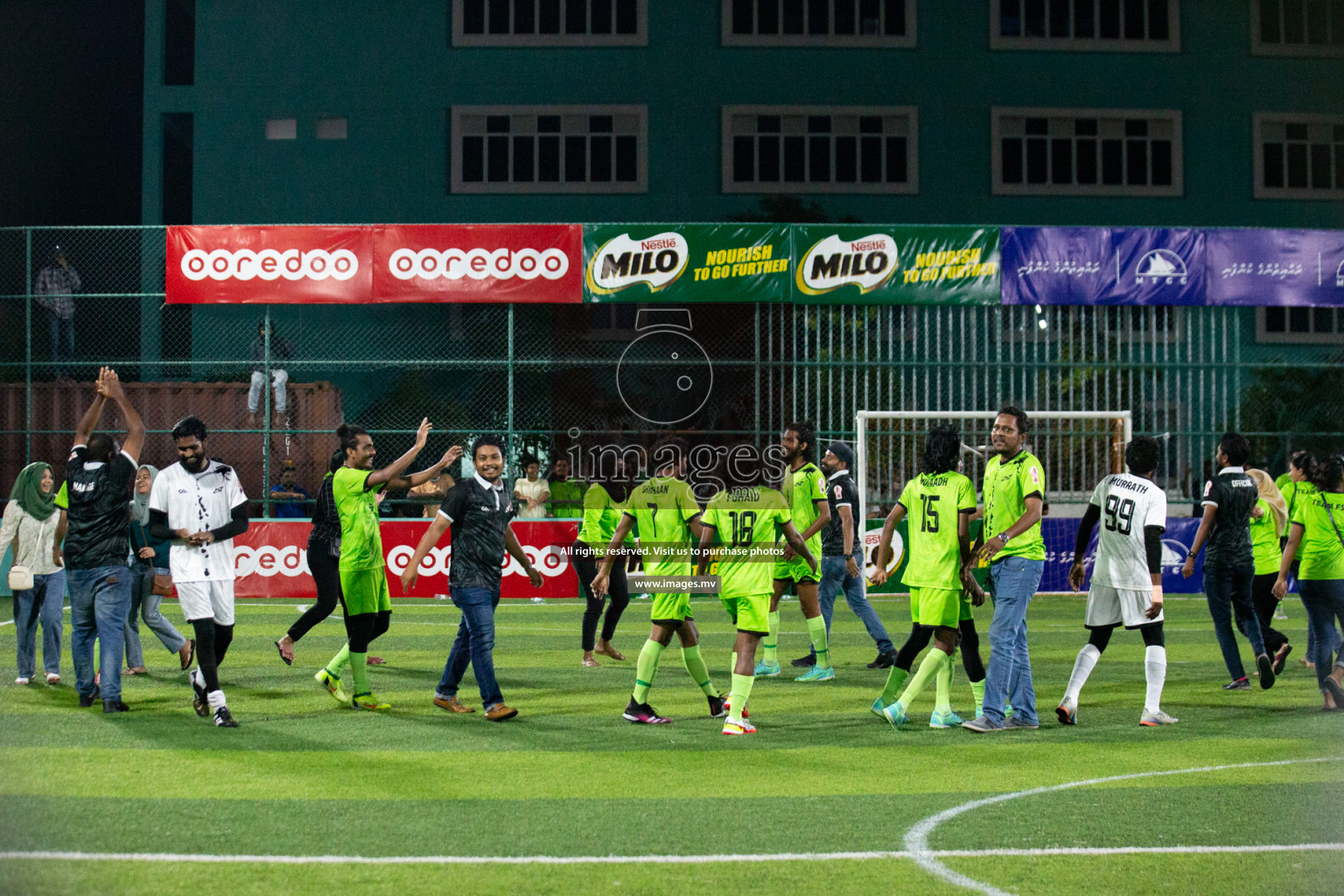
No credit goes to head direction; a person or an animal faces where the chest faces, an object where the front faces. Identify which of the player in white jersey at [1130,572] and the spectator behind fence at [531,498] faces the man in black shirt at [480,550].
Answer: the spectator behind fence

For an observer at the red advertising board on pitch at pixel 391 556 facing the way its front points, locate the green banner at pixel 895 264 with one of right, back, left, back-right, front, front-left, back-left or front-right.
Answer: left

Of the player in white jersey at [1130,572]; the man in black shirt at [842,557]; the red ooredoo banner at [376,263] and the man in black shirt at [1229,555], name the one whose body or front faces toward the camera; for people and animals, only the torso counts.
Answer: the red ooredoo banner

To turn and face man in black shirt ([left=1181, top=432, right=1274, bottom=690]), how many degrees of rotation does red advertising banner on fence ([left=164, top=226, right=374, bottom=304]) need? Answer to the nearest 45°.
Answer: approximately 45° to its left

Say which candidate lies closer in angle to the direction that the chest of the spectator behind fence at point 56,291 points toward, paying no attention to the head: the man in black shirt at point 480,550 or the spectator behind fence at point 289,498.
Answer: the man in black shirt

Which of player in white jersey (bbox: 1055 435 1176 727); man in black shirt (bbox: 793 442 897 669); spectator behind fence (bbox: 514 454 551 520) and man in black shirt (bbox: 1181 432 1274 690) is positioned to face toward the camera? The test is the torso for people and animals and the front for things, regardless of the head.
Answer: the spectator behind fence

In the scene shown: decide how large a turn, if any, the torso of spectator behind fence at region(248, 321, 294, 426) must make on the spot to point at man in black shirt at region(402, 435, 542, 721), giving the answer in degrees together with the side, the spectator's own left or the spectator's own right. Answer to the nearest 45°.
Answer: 0° — they already face them

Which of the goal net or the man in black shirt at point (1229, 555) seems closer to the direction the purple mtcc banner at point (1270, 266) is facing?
the man in black shirt

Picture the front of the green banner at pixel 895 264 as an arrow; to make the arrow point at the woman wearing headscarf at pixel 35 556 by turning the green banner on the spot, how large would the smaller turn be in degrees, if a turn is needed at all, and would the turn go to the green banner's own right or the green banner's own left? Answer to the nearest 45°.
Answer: approximately 45° to the green banner's own right

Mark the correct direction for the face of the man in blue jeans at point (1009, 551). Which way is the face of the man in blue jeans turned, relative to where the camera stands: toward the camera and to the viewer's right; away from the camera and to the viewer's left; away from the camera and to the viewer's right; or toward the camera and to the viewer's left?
toward the camera and to the viewer's left

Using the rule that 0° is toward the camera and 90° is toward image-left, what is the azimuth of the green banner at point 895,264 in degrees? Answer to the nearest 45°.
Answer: approximately 0°

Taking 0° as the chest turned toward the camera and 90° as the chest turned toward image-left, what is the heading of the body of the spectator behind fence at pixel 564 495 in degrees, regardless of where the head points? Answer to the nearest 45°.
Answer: approximately 0°

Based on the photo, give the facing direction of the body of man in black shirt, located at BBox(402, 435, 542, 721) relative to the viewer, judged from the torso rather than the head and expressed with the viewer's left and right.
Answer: facing the viewer and to the right of the viewer

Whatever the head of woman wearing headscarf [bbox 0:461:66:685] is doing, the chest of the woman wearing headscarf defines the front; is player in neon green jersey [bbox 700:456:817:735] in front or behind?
in front

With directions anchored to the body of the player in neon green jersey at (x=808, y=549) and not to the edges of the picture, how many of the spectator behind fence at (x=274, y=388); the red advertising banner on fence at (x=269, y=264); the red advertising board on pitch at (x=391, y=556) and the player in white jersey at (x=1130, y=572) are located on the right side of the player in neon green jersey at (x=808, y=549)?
3
